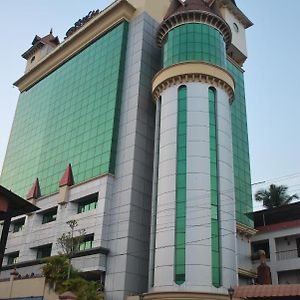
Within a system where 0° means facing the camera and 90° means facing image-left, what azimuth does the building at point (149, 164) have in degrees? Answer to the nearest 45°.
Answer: approximately 45°

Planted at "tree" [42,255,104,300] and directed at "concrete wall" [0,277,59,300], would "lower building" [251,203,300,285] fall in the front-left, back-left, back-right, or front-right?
back-right

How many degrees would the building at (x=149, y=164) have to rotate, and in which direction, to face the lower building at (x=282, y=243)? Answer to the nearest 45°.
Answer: approximately 135° to its left
